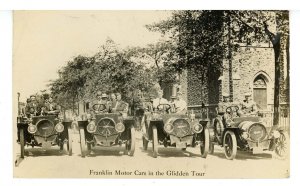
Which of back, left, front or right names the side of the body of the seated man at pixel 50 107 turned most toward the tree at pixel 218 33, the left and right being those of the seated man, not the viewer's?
left

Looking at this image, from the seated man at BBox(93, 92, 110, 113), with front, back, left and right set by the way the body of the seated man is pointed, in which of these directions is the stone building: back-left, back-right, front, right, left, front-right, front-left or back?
left

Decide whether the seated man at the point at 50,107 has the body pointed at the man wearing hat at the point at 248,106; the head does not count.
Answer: no

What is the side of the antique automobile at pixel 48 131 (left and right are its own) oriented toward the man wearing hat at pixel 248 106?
left

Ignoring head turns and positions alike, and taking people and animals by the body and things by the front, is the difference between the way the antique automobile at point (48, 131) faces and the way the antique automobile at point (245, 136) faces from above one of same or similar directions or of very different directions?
same or similar directions

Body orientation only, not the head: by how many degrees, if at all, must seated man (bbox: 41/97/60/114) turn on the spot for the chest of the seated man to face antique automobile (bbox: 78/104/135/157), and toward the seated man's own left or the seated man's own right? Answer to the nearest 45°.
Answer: approximately 90° to the seated man's own left

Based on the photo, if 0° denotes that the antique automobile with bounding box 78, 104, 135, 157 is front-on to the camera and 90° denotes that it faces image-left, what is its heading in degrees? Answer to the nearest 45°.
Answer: approximately 0°

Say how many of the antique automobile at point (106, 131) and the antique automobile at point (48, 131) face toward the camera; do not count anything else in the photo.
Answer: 2

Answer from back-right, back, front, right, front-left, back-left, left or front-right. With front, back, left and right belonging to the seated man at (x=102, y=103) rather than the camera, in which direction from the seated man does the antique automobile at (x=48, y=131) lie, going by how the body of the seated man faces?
right

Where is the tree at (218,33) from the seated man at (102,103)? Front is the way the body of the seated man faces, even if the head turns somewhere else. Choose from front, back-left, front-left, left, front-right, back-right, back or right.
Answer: left

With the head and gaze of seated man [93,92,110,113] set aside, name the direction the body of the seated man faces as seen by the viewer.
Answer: toward the camera

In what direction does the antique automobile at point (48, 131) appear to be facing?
toward the camera
